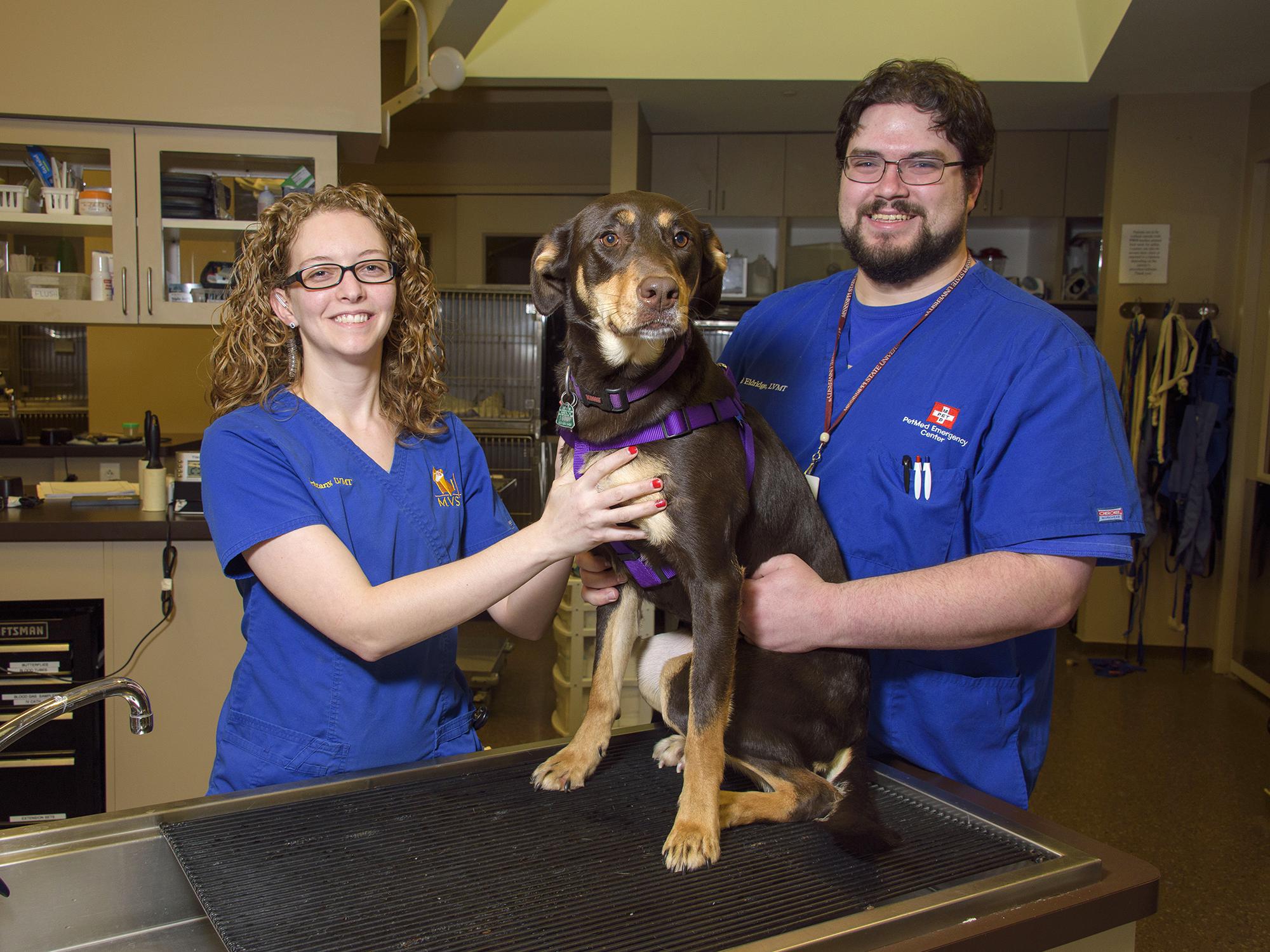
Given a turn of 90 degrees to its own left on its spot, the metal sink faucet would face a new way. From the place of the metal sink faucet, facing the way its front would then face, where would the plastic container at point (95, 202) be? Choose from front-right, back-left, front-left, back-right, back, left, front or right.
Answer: front

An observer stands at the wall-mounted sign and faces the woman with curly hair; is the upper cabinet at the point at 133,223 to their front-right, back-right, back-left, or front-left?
front-right

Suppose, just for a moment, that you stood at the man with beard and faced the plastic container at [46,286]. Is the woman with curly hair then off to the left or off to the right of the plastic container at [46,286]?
left

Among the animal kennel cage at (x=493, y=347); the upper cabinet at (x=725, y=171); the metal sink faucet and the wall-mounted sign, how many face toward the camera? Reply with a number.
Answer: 3

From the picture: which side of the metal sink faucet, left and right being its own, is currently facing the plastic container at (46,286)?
left

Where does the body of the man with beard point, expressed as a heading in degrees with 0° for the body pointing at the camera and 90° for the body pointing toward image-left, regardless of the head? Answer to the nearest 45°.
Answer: approximately 45°

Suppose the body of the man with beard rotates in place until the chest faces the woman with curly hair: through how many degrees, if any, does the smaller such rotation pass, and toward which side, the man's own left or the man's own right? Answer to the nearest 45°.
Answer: approximately 45° to the man's own right

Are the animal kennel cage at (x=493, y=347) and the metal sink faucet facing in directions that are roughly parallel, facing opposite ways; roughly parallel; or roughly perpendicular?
roughly perpendicular

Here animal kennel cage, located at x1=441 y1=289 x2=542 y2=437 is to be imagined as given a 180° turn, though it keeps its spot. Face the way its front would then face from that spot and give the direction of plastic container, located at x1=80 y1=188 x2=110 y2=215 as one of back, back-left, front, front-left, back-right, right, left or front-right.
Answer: back-left

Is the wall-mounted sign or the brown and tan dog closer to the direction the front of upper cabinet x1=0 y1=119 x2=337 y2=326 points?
the brown and tan dog

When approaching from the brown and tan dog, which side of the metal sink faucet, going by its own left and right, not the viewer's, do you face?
front

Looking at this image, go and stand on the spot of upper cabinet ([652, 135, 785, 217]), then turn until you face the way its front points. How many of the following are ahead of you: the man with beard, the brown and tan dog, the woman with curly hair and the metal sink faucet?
4

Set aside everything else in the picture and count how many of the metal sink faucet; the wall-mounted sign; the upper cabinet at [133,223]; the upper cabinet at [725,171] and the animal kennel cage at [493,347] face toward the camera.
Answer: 4

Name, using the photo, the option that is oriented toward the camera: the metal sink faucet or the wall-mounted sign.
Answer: the wall-mounted sign

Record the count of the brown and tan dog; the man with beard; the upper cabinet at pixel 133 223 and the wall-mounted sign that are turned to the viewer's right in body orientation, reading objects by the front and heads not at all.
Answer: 0

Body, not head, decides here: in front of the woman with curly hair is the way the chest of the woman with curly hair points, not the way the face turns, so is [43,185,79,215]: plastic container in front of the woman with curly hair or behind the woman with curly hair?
behind

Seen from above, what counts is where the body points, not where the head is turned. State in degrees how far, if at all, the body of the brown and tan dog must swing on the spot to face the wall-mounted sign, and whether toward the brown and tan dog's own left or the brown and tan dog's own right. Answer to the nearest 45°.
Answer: approximately 180°

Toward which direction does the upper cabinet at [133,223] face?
toward the camera

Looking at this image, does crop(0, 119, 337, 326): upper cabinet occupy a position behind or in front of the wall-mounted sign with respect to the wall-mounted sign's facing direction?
in front

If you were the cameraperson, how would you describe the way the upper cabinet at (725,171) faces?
facing the viewer

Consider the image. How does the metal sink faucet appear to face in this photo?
to the viewer's right
